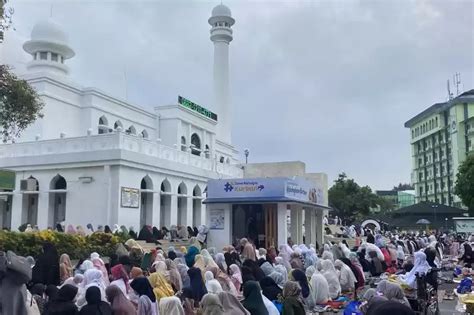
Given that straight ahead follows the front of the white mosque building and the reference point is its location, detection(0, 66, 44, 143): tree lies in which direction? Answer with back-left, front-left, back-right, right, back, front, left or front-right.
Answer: front-right

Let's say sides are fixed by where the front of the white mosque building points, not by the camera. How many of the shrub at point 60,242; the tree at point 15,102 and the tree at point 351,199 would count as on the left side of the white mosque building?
1

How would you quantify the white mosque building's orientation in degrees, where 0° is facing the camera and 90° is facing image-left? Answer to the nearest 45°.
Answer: approximately 315°

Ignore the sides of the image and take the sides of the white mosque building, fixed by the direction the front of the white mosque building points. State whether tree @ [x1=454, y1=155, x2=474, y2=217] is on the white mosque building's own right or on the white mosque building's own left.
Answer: on the white mosque building's own left

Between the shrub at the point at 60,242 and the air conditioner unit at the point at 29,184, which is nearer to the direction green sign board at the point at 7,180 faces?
the shrub

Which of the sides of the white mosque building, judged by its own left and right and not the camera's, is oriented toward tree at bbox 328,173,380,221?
left

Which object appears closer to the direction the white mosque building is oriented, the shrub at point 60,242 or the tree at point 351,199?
the shrub

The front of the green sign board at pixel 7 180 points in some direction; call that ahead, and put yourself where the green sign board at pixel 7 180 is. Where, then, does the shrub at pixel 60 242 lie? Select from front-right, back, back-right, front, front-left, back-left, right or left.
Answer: front

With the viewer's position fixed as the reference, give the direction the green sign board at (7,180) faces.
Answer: facing the viewer
